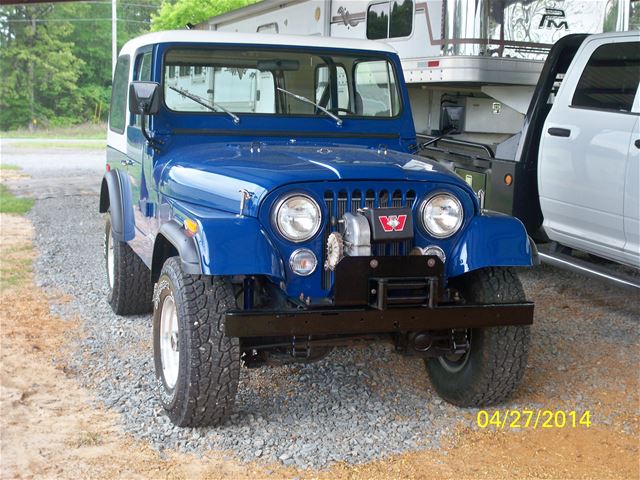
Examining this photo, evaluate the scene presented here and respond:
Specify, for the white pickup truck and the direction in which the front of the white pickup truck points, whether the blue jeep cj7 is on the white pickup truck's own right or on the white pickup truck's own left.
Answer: on the white pickup truck's own right

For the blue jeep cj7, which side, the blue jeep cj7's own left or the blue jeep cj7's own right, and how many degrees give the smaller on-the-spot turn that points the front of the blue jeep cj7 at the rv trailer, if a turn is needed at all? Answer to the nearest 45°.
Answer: approximately 135° to the blue jeep cj7's own left

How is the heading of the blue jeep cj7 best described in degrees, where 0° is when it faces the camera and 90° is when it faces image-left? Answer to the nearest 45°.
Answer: approximately 315°

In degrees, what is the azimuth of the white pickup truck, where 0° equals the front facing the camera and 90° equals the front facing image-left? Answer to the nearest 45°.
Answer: approximately 315°
